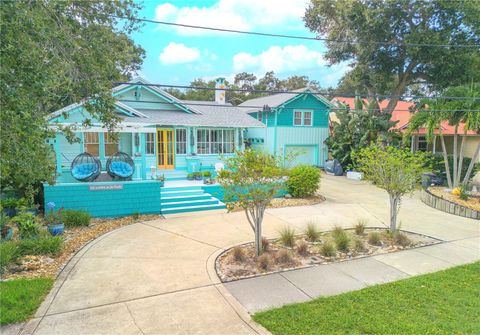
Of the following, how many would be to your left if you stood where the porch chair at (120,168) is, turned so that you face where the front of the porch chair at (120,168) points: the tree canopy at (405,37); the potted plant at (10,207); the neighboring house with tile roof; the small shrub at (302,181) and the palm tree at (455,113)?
4

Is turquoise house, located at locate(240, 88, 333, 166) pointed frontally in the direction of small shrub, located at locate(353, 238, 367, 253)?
yes

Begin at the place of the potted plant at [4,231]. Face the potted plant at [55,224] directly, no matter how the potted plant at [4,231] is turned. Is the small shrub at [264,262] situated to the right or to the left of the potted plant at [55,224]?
right

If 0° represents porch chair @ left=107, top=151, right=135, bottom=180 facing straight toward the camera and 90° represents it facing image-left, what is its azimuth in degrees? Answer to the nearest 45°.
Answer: approximately 0°

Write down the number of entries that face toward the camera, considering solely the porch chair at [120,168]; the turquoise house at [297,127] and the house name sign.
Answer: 3

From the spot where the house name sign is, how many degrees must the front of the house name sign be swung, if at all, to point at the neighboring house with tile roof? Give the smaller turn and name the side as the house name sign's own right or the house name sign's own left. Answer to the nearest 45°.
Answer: approximately 90° to the house name sign's own left

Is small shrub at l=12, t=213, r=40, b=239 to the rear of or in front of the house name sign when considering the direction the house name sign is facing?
in front

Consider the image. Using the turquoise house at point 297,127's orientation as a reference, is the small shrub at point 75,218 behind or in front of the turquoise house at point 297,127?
in front

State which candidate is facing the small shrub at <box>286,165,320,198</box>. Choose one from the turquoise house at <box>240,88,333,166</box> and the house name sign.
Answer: the turquoise house

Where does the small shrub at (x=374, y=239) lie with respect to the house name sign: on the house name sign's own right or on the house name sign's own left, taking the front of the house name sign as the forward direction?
on the house name sign's own left
